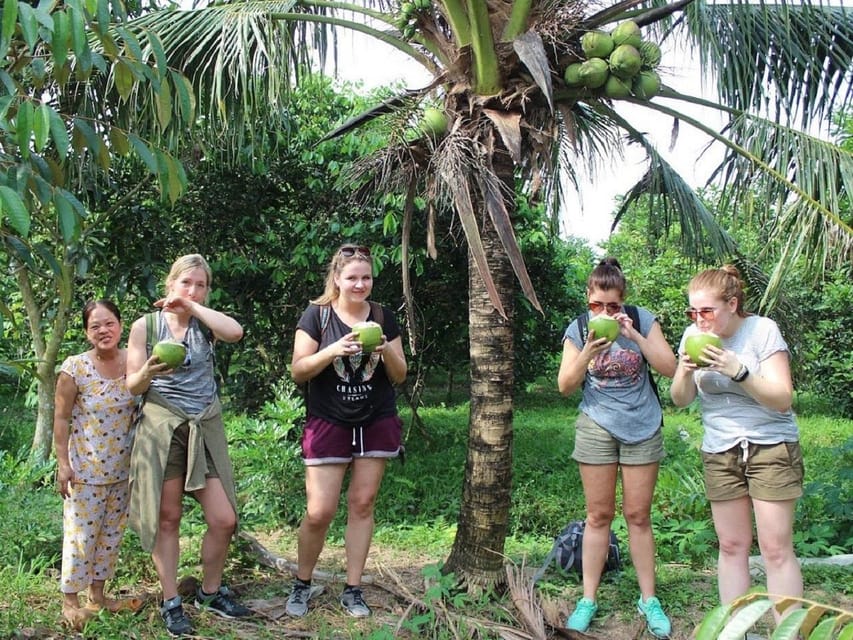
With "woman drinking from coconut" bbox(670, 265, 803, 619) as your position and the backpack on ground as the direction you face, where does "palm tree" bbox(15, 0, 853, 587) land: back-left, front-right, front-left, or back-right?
front-left

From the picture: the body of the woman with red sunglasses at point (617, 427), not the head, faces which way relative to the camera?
toward the camera

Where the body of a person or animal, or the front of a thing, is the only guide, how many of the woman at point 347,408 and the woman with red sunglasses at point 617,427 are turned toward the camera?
2

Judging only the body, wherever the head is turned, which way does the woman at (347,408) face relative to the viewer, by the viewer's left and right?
facing the viewer

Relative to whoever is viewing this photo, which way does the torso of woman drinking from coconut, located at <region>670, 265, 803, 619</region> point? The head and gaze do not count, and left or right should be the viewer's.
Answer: facing the viewer and to the left of the viewer

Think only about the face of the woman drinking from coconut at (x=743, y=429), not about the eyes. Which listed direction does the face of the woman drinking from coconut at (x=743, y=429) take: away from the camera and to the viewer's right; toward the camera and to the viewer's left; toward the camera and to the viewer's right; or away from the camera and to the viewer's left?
toward the camera and to the viewer's left

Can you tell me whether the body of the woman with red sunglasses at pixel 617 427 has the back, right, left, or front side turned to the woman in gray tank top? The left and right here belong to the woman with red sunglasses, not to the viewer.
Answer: right
